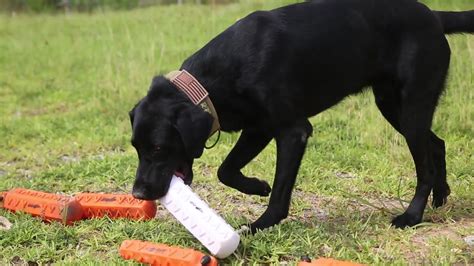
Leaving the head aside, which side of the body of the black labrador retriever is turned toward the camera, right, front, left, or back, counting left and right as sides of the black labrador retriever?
left
